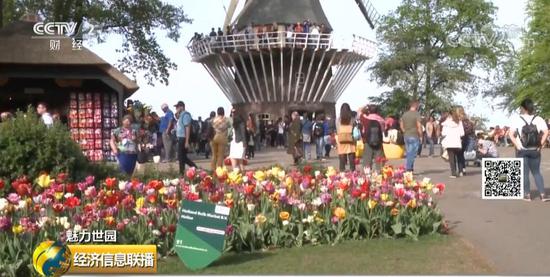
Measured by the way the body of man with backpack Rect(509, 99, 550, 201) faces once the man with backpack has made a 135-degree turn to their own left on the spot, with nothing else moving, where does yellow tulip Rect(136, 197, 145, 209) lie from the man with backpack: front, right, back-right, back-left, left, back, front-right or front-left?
front

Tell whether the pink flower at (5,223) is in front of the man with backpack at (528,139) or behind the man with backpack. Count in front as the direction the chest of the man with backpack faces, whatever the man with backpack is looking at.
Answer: behind

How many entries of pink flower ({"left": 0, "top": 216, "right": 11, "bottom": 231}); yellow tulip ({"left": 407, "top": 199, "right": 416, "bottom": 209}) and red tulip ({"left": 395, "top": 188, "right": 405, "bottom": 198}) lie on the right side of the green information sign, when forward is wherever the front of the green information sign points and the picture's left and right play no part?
1

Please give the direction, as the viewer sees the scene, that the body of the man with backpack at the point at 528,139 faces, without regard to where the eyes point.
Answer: away from the camera

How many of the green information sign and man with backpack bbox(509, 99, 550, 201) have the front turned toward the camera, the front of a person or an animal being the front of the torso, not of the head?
1

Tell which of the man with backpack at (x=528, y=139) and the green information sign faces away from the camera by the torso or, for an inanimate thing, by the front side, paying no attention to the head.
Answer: the man with backpack
